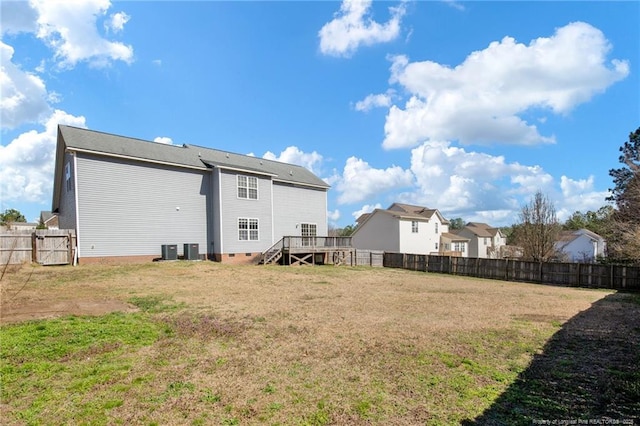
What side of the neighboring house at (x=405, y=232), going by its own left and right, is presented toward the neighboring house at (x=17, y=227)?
left

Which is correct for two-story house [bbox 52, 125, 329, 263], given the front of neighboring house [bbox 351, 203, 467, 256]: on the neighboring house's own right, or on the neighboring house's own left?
on the neighboring house's own left

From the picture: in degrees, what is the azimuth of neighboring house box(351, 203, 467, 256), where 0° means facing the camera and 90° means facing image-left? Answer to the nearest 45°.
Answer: approximately 135°

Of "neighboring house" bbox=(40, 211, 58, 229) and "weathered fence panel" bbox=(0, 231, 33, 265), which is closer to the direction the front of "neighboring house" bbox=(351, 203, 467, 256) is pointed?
the neighboring house

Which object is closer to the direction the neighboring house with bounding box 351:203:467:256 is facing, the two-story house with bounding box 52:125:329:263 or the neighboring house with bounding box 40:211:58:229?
the neighboring house
